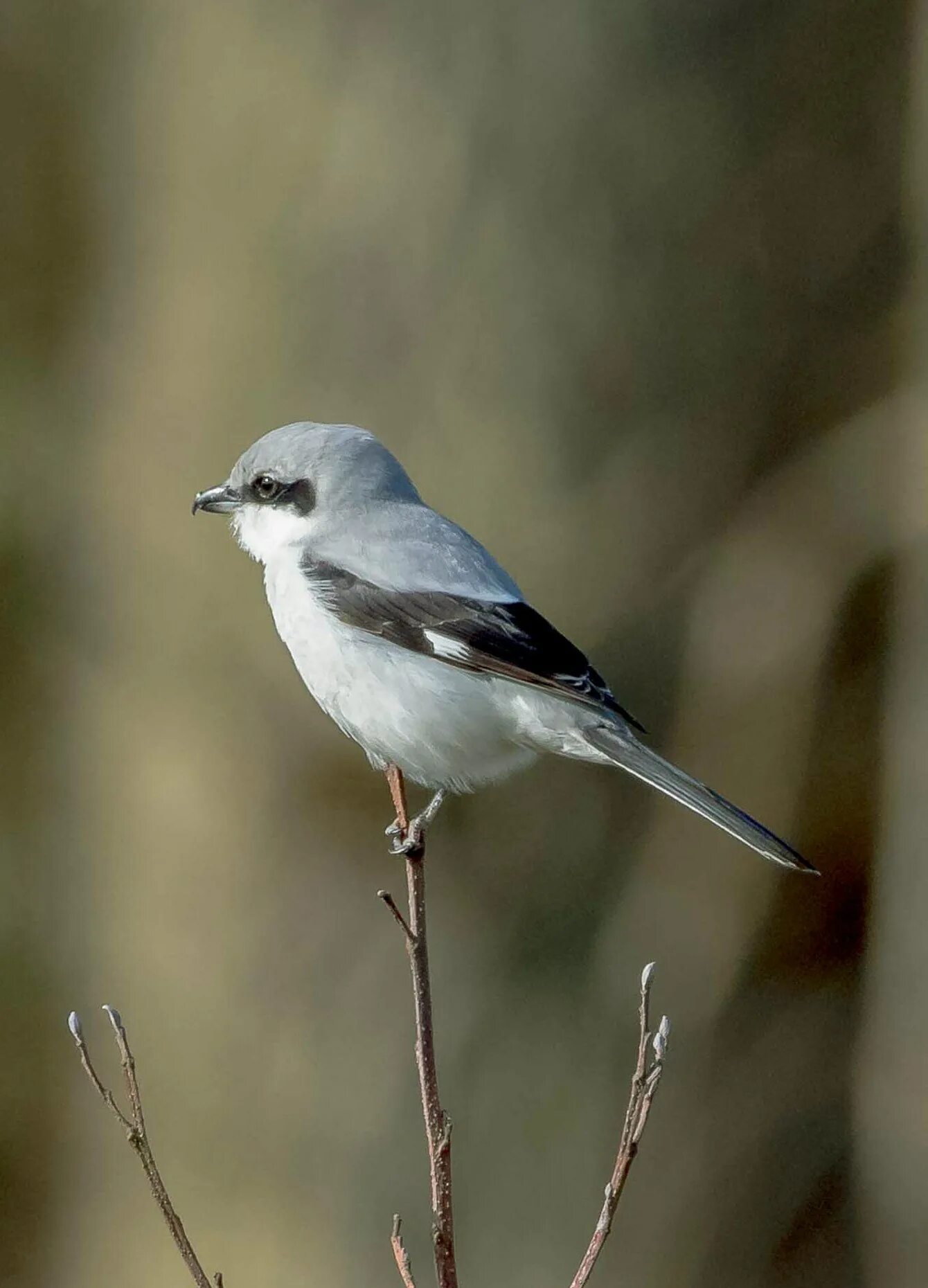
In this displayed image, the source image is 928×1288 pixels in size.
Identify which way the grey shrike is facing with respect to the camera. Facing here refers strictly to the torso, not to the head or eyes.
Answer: to the viewer's left
